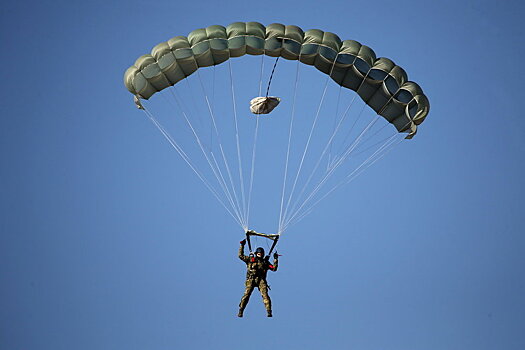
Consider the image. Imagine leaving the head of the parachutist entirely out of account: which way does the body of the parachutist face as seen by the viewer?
toward the camera
